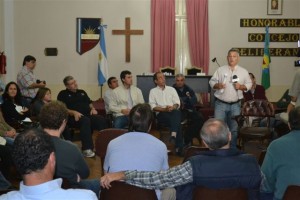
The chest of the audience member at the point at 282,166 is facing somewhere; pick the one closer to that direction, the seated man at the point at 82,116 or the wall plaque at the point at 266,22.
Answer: the wall plaque

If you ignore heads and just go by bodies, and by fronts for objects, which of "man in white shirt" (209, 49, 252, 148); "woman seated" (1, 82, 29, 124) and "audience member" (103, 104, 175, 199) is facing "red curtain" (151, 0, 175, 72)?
the audience member

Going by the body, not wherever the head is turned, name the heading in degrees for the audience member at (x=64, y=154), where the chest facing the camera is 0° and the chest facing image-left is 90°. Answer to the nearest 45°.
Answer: approximately 225°

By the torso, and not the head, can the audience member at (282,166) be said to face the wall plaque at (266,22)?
yes

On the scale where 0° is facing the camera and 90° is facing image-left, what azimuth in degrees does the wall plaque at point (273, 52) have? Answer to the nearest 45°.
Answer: approximately 0°

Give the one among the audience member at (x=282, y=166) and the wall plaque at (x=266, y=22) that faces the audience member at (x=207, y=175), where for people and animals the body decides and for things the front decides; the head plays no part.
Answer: the wall plaque

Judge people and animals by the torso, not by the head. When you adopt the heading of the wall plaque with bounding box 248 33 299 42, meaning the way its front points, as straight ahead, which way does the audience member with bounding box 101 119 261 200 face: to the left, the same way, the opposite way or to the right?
the opposite way

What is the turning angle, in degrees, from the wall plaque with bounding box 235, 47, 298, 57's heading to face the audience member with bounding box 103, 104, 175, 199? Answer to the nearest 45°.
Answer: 0° — it already faces them

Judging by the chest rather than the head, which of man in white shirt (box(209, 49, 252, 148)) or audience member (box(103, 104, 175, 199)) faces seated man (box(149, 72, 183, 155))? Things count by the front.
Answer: the audience member

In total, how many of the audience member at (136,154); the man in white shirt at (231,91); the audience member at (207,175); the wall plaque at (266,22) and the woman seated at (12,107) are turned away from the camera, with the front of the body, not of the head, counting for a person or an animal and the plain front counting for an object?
2

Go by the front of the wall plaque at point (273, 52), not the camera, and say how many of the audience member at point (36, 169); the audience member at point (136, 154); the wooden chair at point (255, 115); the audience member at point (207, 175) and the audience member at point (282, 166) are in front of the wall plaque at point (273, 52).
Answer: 5

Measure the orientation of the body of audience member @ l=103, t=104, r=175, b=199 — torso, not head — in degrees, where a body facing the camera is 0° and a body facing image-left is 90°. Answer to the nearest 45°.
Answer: approximately 180°

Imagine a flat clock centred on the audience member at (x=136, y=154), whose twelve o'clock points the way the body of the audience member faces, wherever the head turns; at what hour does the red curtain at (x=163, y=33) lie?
The red curtain is roughly at 12 o'clock from the audience member.

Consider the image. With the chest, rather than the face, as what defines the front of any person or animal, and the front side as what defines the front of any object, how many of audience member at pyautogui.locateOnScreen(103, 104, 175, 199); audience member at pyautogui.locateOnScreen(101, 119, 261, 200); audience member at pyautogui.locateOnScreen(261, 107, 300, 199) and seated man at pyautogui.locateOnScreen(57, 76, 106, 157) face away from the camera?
3

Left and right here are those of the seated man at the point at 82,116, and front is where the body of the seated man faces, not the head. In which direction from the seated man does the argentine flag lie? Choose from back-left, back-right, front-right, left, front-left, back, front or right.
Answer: back-left

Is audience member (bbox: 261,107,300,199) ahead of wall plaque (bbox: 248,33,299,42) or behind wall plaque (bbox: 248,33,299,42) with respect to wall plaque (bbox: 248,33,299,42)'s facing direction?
ahead
